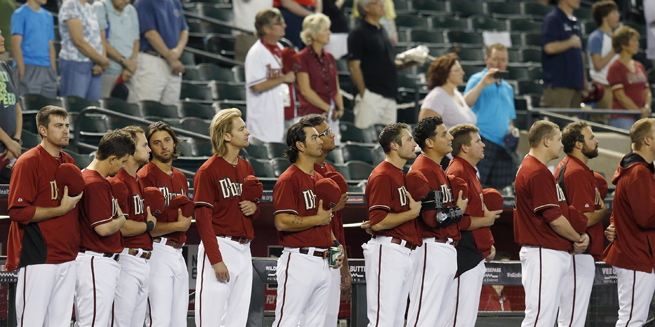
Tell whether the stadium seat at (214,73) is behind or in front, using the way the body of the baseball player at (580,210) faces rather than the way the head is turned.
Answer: behind

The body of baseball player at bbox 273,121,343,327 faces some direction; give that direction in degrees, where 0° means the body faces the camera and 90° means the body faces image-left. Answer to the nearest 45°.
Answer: approximately 315°

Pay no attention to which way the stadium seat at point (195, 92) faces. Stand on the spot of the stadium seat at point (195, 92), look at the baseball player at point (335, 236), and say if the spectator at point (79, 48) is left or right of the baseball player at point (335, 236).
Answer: right

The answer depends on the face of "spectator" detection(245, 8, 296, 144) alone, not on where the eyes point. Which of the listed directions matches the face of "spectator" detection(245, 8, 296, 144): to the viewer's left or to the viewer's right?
to the viewer's right

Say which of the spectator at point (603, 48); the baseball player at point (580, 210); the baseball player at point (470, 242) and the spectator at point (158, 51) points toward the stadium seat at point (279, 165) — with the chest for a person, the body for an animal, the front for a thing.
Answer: the spectator at point (158, 51)

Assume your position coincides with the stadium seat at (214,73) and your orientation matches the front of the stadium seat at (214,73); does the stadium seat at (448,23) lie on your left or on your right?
on your left
